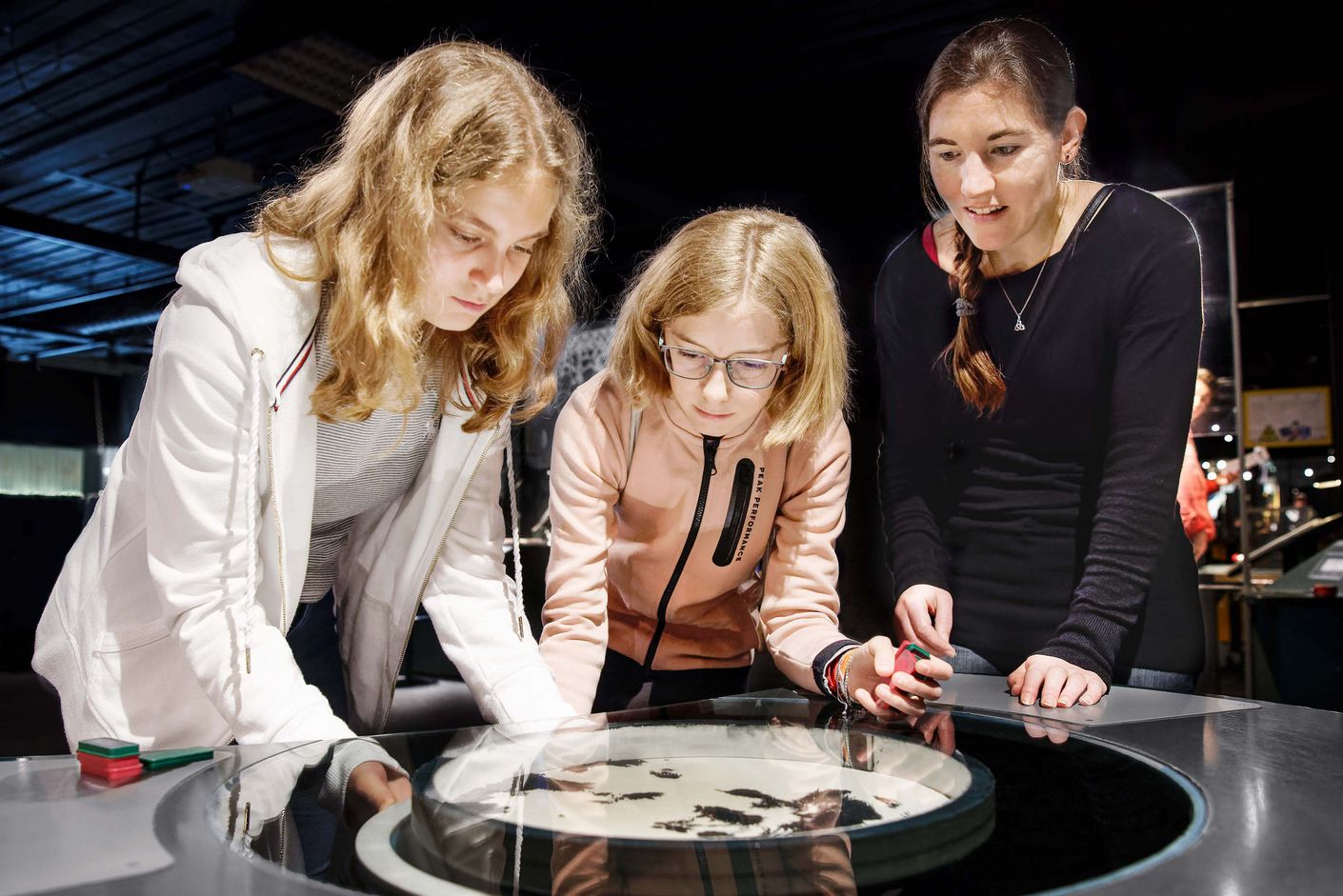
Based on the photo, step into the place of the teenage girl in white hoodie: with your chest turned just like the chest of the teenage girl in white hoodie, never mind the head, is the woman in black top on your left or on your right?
on your left

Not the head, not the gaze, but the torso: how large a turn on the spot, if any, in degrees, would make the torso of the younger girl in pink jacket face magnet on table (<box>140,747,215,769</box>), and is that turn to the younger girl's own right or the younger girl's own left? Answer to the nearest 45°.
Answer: approximately 45° to the younger girl's own right

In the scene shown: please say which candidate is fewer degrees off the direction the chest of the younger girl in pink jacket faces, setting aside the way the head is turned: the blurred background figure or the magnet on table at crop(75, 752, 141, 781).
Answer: the magnet on table

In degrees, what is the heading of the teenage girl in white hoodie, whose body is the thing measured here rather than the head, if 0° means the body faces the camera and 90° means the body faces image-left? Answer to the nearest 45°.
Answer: approximately 315°

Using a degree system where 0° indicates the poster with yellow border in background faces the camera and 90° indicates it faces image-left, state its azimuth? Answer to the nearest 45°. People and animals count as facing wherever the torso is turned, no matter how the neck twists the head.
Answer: approximately 0°

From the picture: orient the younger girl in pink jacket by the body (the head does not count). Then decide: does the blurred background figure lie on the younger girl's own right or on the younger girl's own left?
on the younger girl's own left

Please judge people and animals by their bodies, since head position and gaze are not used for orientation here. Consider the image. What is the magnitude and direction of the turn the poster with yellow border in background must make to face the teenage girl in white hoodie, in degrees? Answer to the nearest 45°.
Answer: approximately 45° to its right

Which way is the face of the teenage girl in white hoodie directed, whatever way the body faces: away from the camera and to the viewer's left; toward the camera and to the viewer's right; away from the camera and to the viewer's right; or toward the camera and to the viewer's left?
toward the camera and to the viewer's right

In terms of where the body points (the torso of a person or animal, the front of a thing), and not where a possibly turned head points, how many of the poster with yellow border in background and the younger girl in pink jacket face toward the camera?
2
